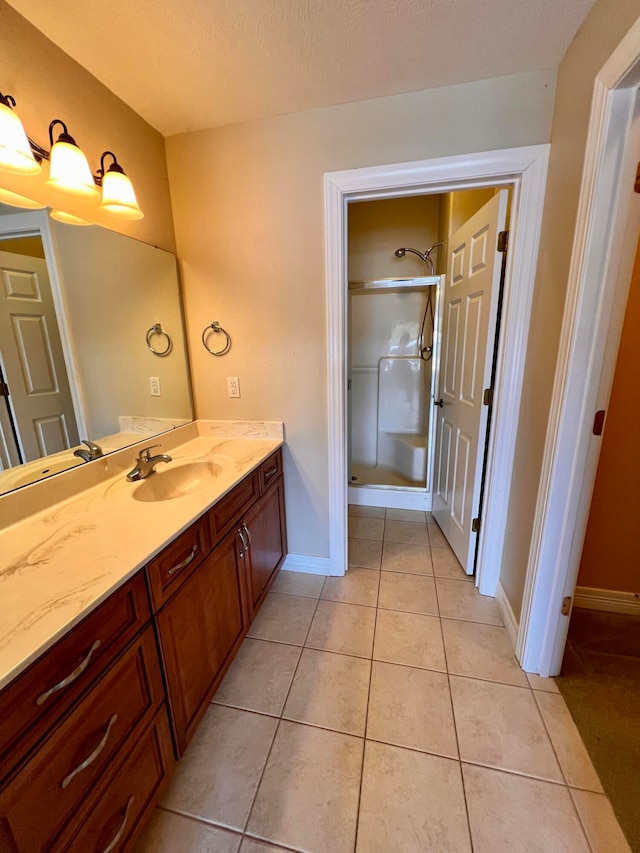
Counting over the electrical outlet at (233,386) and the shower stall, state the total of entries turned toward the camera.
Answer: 2

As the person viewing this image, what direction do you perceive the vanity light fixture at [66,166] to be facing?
facing the viewer and to the right of the viewer

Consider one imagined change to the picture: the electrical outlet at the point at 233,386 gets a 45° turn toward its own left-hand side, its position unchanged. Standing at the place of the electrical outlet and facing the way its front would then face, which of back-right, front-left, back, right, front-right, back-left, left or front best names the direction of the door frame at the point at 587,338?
front

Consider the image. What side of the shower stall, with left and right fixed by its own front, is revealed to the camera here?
front

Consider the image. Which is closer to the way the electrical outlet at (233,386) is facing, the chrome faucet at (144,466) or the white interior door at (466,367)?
the chrome faucet

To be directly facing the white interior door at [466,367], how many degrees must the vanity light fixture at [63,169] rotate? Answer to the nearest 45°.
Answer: approximately 45° to its left

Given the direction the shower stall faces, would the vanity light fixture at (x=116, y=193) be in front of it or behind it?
in front

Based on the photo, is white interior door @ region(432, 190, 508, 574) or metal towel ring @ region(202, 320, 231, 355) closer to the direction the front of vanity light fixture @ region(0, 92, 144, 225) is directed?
the white interior door

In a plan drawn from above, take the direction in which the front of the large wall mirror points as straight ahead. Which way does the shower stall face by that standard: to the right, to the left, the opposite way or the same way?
to the right

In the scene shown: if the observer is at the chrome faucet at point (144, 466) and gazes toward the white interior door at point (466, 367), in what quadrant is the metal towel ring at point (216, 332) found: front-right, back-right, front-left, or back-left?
front-left

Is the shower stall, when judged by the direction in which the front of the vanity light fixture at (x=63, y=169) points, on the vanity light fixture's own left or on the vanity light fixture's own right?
on the vanity light fixture's own left

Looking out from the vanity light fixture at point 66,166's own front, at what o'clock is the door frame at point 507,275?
The door frame is roughly at 11 o'clock from the vanity light fixture.

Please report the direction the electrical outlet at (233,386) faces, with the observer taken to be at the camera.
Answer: facing the viewer
